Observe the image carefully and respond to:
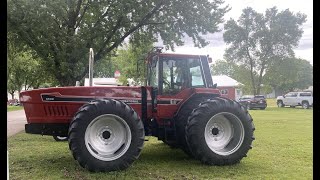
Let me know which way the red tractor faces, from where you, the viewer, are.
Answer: facing to the left of the viewer

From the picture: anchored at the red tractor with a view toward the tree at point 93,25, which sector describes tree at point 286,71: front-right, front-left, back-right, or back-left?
front-right

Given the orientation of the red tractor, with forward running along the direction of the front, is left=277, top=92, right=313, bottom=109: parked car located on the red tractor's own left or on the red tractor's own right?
on the red tractor's own right

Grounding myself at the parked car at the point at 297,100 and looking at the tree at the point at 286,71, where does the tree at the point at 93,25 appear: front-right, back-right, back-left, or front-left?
back-left

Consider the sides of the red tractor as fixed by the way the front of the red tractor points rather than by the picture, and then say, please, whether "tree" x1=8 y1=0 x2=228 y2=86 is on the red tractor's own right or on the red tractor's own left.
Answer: on the red tractor's own right

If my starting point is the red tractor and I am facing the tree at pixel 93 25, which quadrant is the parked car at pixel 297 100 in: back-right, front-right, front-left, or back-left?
front-right

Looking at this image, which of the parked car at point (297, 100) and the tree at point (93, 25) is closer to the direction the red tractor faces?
the tree

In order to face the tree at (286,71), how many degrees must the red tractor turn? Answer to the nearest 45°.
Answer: approximately 135° to its right
